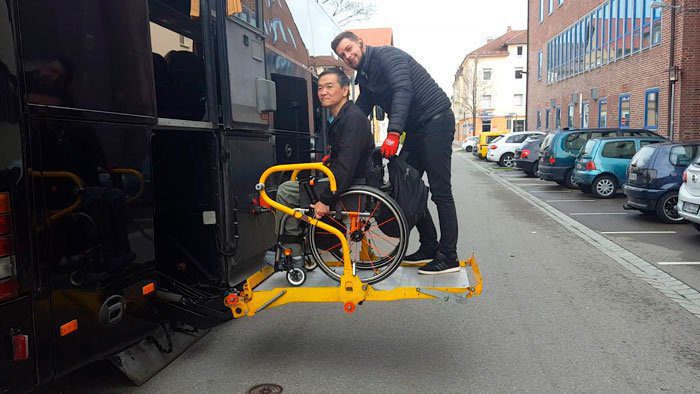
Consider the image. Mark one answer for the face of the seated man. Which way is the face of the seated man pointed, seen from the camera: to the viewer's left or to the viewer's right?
to the viewer's left

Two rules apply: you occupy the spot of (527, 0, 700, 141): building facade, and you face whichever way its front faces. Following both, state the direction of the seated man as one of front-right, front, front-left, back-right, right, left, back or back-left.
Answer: front-left

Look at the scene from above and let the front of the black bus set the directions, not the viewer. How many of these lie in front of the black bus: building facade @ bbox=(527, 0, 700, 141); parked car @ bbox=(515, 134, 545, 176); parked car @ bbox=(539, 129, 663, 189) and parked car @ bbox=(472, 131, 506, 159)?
4

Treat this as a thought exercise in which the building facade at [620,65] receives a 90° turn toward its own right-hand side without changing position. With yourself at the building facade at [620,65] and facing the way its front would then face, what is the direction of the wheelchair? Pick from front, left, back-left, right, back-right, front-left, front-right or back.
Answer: back-left

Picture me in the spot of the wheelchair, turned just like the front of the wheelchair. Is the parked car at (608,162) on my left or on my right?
on my right

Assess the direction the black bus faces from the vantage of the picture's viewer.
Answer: facing away from the viewer and to the right of the viewer

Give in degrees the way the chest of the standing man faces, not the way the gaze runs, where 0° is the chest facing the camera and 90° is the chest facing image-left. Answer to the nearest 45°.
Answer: approximately 90°

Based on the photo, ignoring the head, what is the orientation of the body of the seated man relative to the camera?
to the viewer's left

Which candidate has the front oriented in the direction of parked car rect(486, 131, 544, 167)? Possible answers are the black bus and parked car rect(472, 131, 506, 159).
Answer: the black bus
